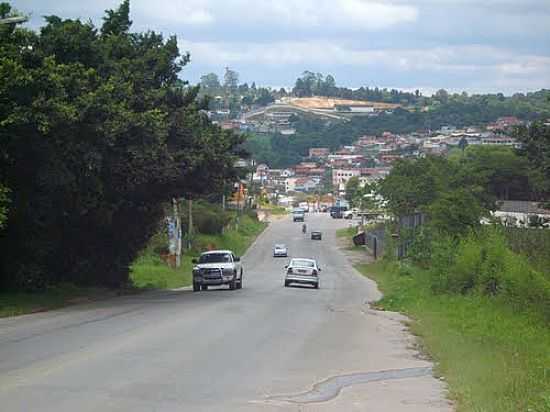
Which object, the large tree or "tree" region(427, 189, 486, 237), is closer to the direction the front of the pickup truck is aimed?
the large tree

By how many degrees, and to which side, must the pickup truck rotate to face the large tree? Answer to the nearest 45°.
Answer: approximately 45° to its right

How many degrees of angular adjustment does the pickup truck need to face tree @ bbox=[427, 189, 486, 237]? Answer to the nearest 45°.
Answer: approximately 90° to its left

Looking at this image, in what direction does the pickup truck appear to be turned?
toward the camera
